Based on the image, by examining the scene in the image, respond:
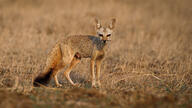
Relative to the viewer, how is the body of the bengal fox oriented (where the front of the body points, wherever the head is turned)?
to the viewer's right
